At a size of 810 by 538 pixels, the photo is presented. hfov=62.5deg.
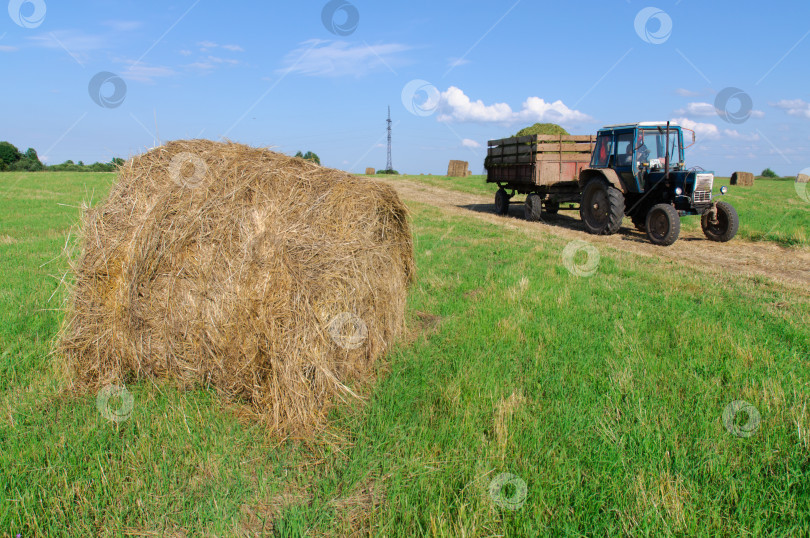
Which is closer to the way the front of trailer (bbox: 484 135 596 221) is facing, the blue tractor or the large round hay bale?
the blue tractor

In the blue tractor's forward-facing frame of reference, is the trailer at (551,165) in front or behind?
behind

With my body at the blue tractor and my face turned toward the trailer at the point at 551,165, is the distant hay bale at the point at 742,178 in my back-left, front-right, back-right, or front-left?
front-right

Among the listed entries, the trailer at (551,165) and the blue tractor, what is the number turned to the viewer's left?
0

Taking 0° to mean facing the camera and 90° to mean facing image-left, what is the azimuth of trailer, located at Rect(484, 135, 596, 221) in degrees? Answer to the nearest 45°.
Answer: approximately 315°

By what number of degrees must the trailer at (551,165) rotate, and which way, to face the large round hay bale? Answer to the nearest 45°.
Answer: approximately 45° to its right

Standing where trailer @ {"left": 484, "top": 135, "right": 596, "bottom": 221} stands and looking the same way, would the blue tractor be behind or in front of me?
in front

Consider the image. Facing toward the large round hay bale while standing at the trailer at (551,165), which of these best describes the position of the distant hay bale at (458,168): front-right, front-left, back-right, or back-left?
back-right

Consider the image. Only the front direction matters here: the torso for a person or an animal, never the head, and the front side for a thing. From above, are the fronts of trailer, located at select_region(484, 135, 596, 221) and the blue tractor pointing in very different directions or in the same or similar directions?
same or similar directions

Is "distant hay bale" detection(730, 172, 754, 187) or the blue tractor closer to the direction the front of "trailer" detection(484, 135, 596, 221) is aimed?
the blue tractor

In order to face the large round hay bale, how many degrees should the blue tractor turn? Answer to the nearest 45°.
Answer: approximately 45° to its right

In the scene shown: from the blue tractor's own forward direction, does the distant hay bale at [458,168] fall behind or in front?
behind

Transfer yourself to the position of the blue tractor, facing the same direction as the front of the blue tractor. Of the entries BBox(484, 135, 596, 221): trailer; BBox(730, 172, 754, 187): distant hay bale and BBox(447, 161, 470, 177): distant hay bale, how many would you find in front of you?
0

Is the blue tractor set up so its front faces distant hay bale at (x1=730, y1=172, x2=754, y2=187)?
no

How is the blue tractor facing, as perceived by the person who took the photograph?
facing the viewer and to the right of the viewer

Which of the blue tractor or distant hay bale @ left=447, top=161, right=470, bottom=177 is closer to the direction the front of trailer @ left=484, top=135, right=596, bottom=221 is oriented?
the blue tractor
